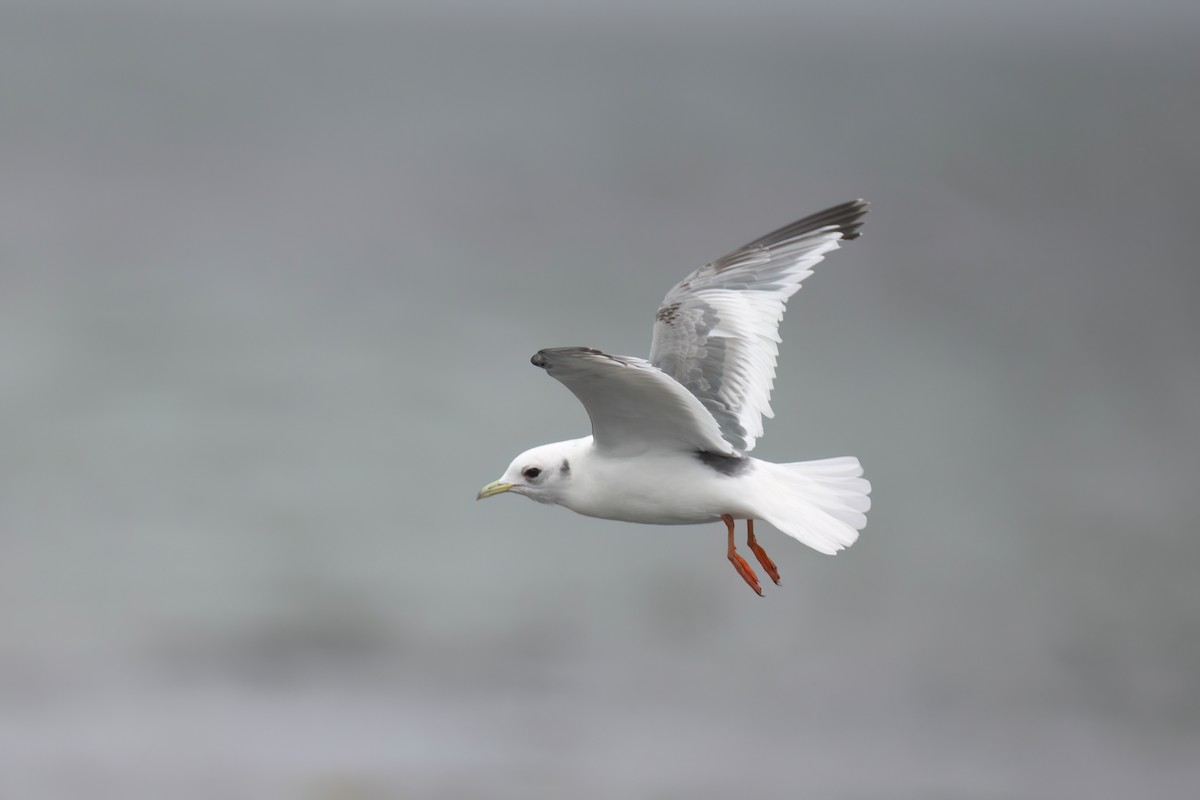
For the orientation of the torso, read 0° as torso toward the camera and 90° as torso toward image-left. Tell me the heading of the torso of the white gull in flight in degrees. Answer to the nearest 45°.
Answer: approximately 90°
